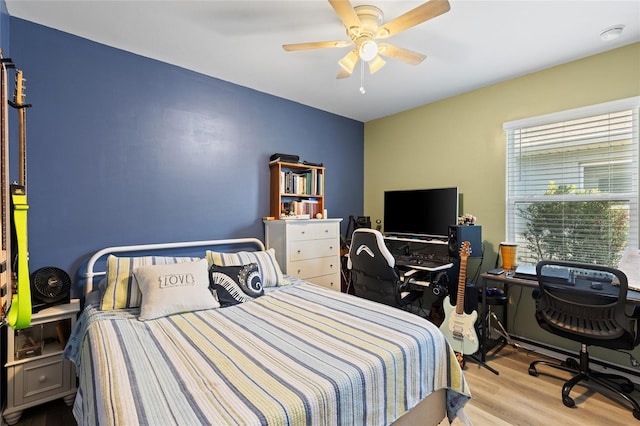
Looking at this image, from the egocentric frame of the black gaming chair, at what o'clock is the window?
The window is roughly at 1 o'clock from the black gaming chair.

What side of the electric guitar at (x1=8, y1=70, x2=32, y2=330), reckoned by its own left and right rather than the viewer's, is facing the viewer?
right

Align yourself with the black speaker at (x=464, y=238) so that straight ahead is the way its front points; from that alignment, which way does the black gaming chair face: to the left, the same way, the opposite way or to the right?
the opposite way

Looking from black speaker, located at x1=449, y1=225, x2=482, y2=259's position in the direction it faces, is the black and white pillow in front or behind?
in front

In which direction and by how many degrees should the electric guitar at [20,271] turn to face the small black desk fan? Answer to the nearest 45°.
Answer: approximately 90° to its left

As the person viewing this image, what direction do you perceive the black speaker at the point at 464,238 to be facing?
facing the viewer and to the left of the viewer

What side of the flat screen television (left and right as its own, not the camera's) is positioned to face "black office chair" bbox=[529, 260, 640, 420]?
left

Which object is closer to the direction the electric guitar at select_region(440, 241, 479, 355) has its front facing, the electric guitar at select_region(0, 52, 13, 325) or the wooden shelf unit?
the electric guitar

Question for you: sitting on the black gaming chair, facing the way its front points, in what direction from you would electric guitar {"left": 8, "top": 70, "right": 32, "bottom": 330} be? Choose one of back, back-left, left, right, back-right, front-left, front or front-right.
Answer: back

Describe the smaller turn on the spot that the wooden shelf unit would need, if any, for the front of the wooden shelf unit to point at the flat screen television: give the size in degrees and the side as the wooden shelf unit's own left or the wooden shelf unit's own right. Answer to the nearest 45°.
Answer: approximately 45° to the wooden shelf unit's own left

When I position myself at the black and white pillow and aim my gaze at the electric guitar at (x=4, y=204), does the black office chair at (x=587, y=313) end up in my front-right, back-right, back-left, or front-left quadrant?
back-left

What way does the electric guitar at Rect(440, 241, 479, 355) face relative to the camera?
toward the camera

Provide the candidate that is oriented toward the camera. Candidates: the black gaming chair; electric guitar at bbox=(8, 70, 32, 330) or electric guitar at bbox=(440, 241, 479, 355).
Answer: electric guitar at bbox=(440, 241, 479, 355)

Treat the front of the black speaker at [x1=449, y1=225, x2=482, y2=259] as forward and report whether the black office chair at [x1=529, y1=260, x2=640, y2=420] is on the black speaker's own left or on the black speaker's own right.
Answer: on the black speaker's own left
